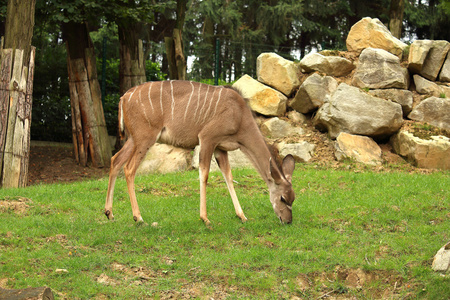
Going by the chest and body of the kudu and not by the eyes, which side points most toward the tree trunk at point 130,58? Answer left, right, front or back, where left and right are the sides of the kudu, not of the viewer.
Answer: left

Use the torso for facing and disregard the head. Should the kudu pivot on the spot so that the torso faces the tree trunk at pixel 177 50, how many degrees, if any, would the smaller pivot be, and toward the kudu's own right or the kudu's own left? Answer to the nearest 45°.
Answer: approximately 90° to the kudu's own left

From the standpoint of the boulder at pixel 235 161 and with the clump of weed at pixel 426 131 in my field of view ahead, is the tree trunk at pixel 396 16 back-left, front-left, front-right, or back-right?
front-left

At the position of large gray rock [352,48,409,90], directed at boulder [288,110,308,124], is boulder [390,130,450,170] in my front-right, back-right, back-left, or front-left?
back-left

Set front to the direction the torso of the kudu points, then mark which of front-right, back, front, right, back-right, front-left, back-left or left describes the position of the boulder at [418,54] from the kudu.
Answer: front-left

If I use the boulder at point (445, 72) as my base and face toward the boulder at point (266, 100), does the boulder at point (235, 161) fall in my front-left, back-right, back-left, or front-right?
front-left

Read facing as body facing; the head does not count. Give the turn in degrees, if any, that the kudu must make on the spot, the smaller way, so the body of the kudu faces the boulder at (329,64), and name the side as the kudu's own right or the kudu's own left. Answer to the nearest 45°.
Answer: approximately 45° to the kudu's own left

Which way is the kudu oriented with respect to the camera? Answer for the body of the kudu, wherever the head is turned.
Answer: to the viewer's right

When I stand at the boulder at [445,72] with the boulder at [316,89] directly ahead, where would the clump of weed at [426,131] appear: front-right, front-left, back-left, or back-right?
front-left

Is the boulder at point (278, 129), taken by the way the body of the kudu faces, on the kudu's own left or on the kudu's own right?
on the kudu's own left

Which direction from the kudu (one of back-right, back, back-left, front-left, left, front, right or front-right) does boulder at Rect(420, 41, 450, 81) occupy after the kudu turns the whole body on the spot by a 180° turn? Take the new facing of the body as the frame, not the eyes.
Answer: back-right

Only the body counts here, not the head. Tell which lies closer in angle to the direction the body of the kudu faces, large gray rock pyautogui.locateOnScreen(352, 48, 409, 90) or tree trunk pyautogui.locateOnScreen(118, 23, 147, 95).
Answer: the large gray rock

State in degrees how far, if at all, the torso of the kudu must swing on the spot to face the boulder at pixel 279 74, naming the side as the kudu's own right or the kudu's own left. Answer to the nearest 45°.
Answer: approximately 90° to the kudu's own left
